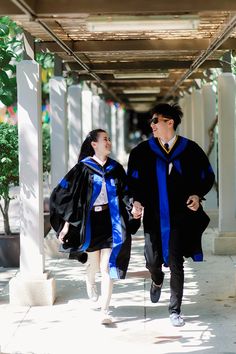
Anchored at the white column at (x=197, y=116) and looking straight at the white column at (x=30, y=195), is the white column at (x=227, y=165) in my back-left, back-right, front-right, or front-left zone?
front-left

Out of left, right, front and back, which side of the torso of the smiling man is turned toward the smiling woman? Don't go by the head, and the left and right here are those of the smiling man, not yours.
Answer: right

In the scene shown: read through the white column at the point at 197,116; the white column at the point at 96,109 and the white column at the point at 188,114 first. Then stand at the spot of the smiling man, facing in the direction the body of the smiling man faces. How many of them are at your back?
3

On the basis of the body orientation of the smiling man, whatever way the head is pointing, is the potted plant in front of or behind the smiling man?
behind

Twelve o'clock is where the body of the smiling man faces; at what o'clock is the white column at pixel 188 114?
The white column is roughly at 6 o'clock from the smiling man.

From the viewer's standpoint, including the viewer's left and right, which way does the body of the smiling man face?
facing the viewer

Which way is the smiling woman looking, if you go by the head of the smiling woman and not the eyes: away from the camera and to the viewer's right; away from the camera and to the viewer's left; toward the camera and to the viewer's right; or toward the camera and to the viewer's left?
toward the camera and to the viewer's right

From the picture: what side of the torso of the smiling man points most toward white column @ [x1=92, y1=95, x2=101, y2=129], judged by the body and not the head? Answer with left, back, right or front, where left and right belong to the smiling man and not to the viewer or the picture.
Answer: back

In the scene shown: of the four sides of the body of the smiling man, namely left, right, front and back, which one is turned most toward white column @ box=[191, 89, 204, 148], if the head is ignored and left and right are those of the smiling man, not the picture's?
back
